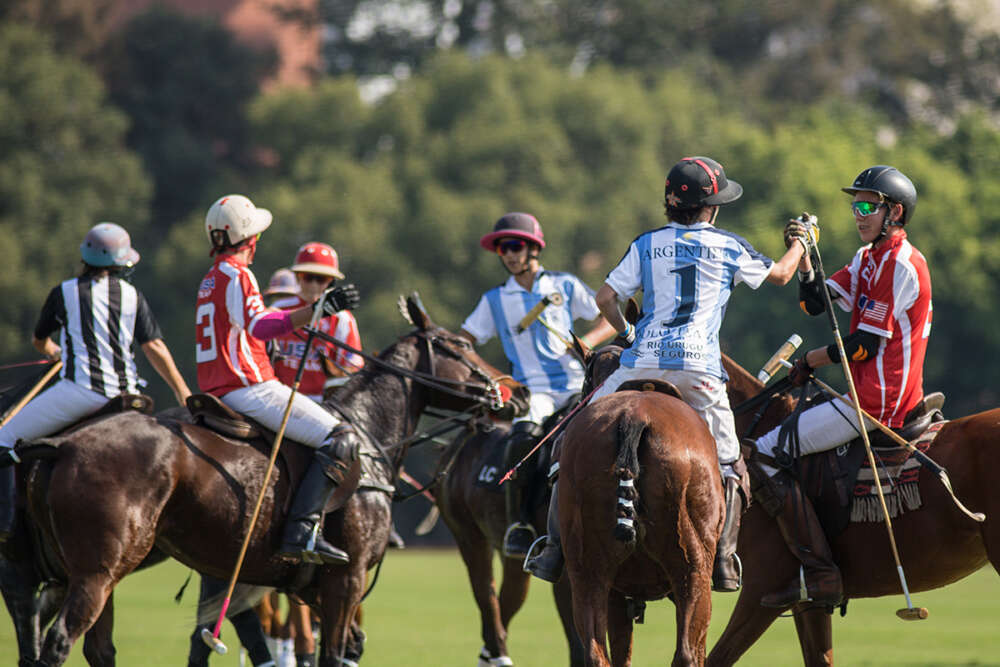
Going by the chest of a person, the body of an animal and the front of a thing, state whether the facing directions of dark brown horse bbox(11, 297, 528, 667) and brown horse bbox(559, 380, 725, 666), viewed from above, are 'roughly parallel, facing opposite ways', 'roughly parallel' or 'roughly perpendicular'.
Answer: roughly perpendicular

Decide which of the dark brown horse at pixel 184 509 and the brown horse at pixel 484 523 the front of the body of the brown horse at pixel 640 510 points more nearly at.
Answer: the brown horse

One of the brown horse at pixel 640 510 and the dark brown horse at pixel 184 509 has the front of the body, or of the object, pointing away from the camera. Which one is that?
the brown horse

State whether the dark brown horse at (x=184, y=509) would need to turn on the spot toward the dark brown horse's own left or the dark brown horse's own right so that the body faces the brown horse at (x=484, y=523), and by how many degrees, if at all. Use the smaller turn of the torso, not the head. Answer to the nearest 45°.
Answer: approximately 45° to the dark brown horse's own left

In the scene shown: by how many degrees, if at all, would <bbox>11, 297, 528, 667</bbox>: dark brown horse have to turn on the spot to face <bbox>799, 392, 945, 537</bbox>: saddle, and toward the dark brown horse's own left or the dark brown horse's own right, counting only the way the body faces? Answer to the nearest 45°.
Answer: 0° — it already faces it

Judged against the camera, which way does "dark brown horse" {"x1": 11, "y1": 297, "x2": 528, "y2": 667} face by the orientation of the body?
to the viewer's right

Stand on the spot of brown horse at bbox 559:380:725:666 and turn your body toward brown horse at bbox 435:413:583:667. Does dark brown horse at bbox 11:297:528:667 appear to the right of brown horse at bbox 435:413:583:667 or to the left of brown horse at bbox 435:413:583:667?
left

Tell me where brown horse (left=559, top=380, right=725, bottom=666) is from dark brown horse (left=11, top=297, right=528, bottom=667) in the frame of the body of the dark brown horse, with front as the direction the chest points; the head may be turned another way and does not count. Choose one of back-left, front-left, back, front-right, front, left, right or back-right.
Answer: front-right

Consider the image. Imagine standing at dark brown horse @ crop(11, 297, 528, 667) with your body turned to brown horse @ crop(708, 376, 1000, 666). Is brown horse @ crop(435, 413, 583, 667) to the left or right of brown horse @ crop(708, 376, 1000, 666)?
left

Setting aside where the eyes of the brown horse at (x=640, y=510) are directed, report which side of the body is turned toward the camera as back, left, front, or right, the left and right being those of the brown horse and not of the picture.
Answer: back

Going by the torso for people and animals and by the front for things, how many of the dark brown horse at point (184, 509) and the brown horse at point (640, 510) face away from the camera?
1
